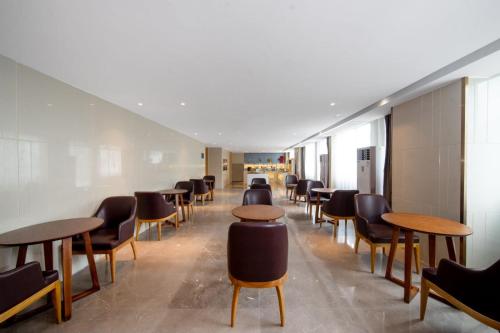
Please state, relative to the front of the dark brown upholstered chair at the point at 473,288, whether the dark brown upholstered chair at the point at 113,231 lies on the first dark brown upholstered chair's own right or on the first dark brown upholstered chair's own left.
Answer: on the first dark brown upholstered chair's own left

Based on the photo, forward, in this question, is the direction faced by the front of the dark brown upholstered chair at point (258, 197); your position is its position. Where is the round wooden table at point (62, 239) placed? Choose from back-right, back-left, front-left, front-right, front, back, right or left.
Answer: front-right

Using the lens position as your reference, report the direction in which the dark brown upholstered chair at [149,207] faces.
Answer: facing away from the viewer and to the right of the viewer

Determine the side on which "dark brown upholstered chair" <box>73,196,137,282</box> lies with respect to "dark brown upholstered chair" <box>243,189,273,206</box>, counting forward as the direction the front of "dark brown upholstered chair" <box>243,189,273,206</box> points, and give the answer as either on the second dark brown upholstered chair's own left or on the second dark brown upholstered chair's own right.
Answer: on the second dark brown upholstered chair's own right

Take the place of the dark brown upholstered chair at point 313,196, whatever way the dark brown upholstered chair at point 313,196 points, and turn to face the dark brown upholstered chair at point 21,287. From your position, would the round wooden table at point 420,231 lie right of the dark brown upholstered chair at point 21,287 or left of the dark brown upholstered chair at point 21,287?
left

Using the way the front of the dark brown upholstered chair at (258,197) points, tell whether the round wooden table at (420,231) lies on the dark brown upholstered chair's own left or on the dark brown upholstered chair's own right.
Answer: on the dark brown upholstered chair's own left

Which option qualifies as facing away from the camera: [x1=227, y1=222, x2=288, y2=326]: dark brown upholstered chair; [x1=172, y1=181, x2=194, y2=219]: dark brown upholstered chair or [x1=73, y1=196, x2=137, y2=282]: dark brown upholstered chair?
[x1=227, y1=222, x2=288, y2=326]: dark brown upholstered chair

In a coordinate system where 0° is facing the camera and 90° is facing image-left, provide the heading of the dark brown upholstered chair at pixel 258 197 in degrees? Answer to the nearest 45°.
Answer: approximately 0°
